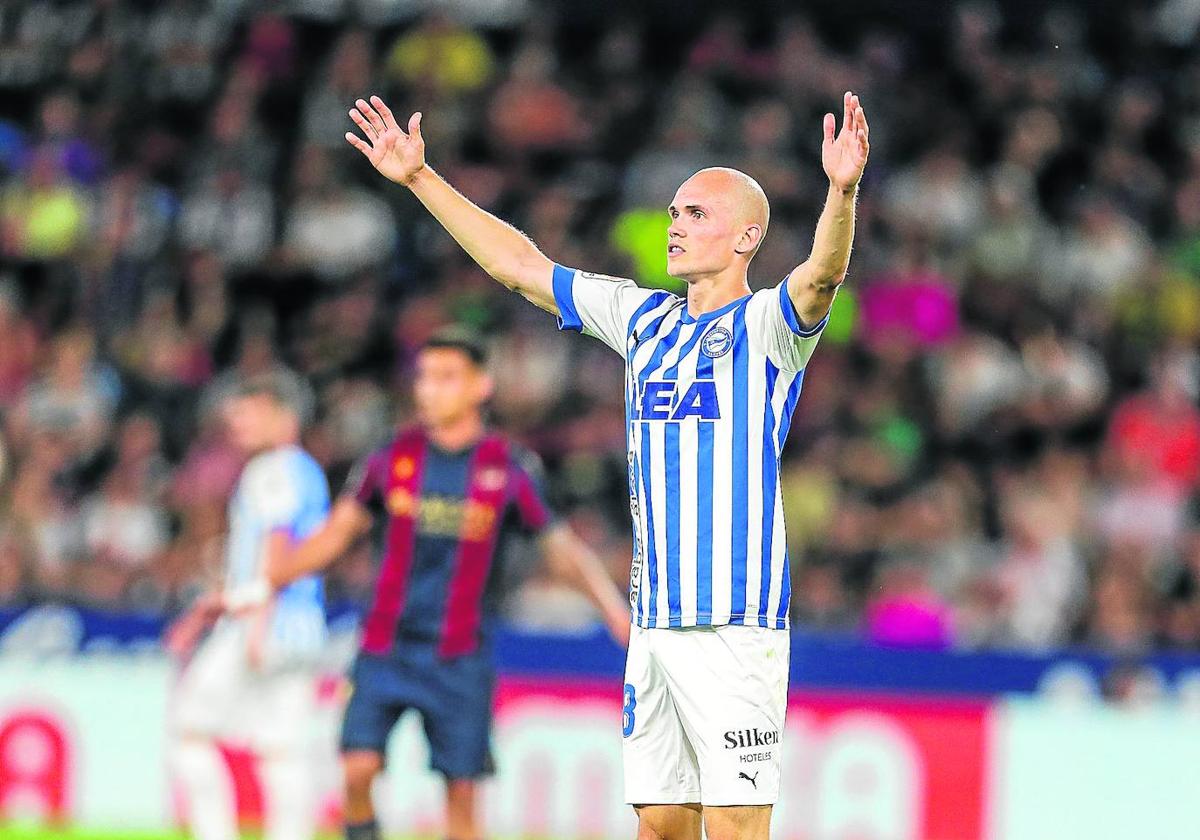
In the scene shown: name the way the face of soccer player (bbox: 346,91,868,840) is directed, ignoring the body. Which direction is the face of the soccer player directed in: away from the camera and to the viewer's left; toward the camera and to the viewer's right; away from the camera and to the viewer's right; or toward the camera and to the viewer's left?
toward the camera and to the viewer's left

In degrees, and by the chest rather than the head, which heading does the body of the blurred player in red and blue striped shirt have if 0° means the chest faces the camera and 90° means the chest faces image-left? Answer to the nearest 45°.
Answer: approximately 0°

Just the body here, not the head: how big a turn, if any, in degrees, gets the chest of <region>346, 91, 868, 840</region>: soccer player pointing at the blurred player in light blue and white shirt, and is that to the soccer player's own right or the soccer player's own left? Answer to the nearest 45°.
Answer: approximately 90° to the soccer player's own right

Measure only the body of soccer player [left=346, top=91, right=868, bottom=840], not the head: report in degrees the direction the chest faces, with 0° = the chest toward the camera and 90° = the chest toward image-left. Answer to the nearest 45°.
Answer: approximately 45°

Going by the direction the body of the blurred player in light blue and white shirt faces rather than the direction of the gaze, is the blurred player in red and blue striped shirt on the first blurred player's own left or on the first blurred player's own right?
on the first blurred player's own left

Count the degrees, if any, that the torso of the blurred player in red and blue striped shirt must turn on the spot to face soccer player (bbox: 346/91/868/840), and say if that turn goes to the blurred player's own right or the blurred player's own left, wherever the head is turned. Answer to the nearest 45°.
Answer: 0° — they already face them

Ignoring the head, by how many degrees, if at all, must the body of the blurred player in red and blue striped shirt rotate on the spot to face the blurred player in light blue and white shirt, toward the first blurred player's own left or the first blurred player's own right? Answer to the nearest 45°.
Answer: approximately 135° to the first blurred player's own right

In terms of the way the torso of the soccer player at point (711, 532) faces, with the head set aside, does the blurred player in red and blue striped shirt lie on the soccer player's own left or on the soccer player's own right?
on the soccer player's own right
